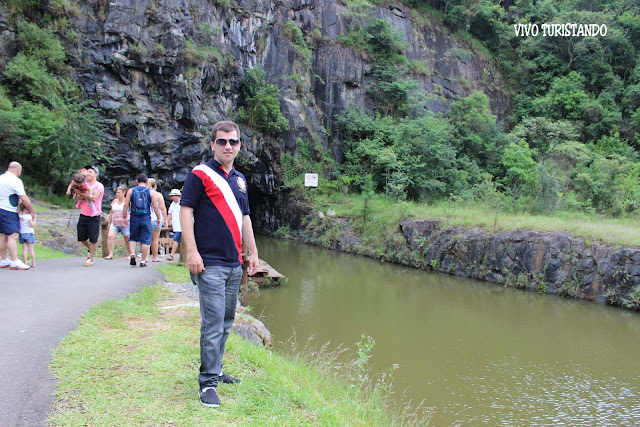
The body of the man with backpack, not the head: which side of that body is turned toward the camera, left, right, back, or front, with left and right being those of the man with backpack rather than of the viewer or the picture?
back

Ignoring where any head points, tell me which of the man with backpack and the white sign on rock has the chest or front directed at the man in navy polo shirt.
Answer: the white sign on rock

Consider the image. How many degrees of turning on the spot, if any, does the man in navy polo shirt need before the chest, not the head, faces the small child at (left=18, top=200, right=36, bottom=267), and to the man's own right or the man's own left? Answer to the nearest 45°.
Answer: approximately 180°

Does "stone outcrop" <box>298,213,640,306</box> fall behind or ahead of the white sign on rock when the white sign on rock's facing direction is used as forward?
ahead

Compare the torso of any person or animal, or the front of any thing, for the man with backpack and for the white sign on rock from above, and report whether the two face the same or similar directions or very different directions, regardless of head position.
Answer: very different directions

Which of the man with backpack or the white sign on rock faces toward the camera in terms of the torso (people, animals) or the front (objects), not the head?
the white sign on rock

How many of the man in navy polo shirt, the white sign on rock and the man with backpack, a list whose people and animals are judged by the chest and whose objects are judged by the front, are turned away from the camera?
1

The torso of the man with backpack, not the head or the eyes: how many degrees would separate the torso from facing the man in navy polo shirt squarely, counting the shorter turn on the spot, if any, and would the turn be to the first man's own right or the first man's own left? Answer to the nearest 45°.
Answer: approximately 180°

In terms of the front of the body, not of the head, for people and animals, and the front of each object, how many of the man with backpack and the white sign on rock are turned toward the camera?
1

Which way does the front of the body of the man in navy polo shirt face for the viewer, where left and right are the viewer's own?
facing the viewer and to the right of the viewer

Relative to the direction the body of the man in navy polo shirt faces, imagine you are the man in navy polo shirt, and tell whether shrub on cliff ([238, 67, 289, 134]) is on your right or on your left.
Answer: on your left

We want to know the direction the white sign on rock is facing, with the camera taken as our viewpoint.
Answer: facing the viewer

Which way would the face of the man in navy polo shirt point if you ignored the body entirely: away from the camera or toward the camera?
toward the camera

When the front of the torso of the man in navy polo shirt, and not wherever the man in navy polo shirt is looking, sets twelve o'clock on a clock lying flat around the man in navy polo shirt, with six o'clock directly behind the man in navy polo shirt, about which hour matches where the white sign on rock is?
The white sign on rock is roughly at 8 o'clock from the man in navy polo shirt.
